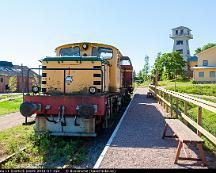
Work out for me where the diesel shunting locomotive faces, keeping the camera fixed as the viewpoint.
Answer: facing the viewer and to the left of the viewer

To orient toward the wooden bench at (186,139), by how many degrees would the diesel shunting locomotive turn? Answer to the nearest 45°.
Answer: approximately 90° to its left
